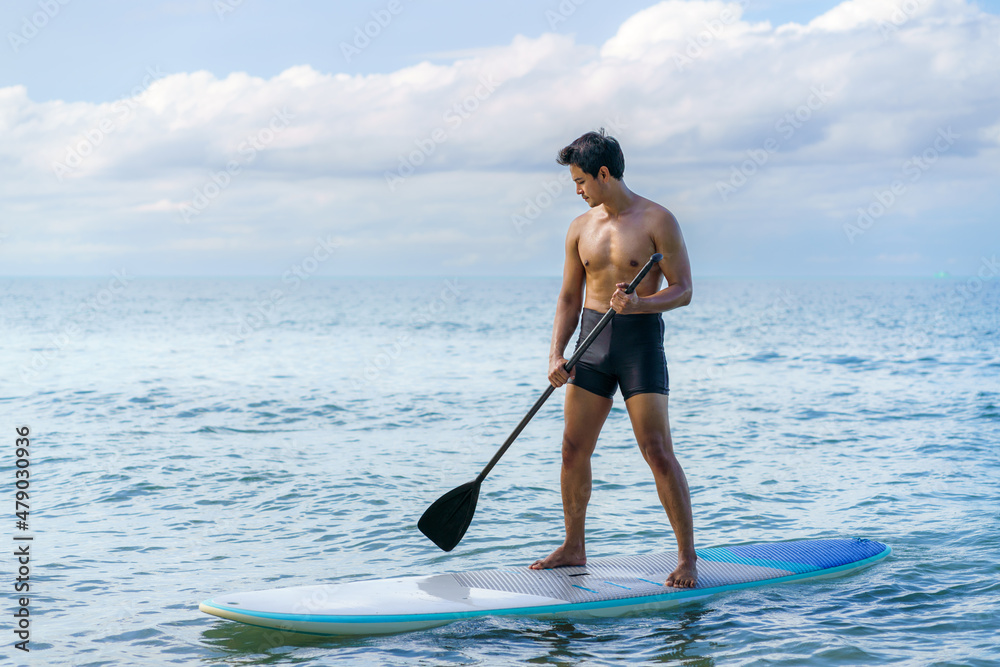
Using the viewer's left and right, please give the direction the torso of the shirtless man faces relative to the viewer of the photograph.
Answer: facing the viewer and to the left of the viewer

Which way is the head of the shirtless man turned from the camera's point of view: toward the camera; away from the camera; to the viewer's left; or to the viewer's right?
to the viewer's left

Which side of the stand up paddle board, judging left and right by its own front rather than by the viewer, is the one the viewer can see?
left
